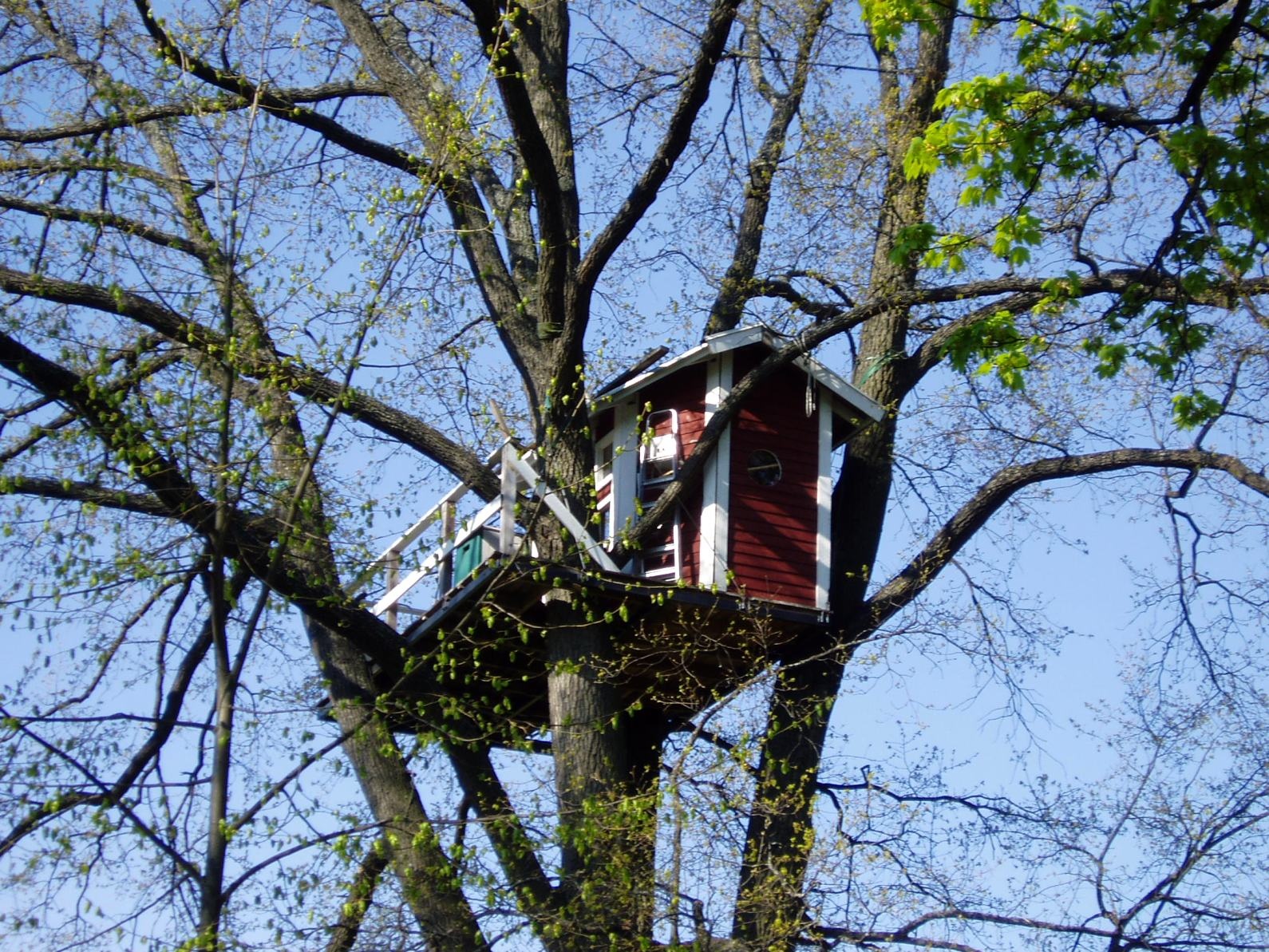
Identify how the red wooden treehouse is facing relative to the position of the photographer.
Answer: facing the viewer and to the left of the viewer
